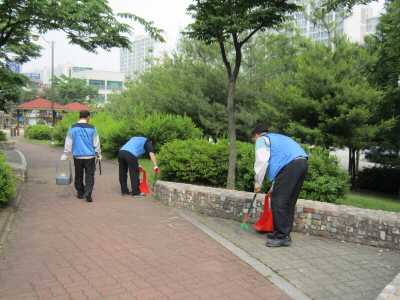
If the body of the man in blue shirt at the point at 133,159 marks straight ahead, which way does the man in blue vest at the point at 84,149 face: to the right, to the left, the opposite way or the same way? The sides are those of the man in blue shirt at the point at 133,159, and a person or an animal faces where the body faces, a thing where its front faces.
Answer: to the left

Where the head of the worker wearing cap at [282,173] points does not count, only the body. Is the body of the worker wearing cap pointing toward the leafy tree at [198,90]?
no

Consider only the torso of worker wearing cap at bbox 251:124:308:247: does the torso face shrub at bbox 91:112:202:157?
no

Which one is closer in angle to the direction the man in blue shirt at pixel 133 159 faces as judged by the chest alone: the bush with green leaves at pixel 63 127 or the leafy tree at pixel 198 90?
the leafy tree

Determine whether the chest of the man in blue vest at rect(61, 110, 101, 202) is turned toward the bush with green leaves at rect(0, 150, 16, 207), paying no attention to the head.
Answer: no

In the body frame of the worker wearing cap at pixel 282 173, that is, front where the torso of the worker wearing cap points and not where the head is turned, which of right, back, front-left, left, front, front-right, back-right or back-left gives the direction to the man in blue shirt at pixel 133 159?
front-right

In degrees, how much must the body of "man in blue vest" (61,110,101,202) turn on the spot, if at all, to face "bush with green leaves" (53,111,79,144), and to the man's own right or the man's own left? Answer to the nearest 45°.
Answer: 0° — they already face it

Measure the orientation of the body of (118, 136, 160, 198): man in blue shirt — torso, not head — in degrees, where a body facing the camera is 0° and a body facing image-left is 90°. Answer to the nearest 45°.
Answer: approximately 270°

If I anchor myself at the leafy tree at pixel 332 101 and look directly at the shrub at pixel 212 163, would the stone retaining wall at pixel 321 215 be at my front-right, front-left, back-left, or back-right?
front-left

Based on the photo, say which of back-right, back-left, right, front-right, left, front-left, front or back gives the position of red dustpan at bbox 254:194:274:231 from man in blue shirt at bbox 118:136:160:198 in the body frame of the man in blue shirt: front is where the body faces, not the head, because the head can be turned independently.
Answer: front-right

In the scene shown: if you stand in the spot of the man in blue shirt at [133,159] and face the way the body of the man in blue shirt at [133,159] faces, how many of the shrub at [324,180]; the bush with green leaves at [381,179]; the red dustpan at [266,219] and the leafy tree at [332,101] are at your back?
0

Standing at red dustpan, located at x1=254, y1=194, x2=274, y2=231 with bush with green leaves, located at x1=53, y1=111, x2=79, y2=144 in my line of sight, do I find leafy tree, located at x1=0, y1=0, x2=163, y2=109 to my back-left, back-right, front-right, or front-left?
front-left

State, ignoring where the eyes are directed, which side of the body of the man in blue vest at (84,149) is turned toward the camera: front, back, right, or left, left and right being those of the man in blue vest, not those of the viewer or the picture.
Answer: back

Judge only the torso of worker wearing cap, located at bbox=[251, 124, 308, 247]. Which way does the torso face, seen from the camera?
to the viewer's left

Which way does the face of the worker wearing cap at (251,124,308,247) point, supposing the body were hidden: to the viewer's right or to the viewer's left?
to the viewer's left
